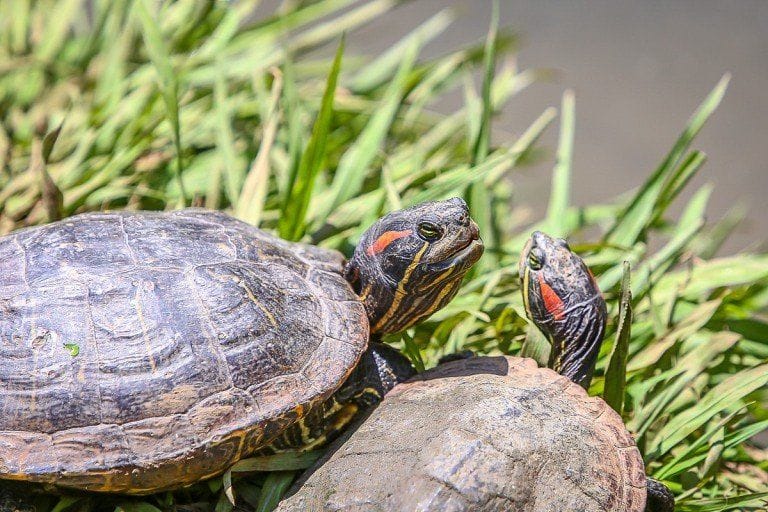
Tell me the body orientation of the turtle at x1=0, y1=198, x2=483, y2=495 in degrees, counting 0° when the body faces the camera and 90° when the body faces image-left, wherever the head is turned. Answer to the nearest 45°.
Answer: approximately 270°

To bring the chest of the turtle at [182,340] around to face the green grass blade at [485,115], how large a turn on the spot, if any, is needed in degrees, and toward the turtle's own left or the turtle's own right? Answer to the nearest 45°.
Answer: approximately 45° to the turtle's own left

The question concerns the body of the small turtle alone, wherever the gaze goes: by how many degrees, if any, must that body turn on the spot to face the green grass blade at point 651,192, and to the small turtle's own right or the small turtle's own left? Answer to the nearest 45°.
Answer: approximately 45° to the small turtle's own left

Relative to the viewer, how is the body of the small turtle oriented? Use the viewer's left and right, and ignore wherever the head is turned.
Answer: facing away from the viewer and to the right of the viewer

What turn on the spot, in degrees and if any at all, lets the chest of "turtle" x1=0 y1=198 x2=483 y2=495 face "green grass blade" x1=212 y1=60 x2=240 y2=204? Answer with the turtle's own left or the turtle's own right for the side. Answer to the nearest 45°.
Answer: approximately 90° to the turtle's own left

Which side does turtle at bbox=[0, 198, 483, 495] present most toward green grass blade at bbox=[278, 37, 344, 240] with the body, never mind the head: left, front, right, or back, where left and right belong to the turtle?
left

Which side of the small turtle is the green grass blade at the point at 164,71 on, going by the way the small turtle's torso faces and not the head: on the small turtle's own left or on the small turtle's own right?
on the small turtle's own left
